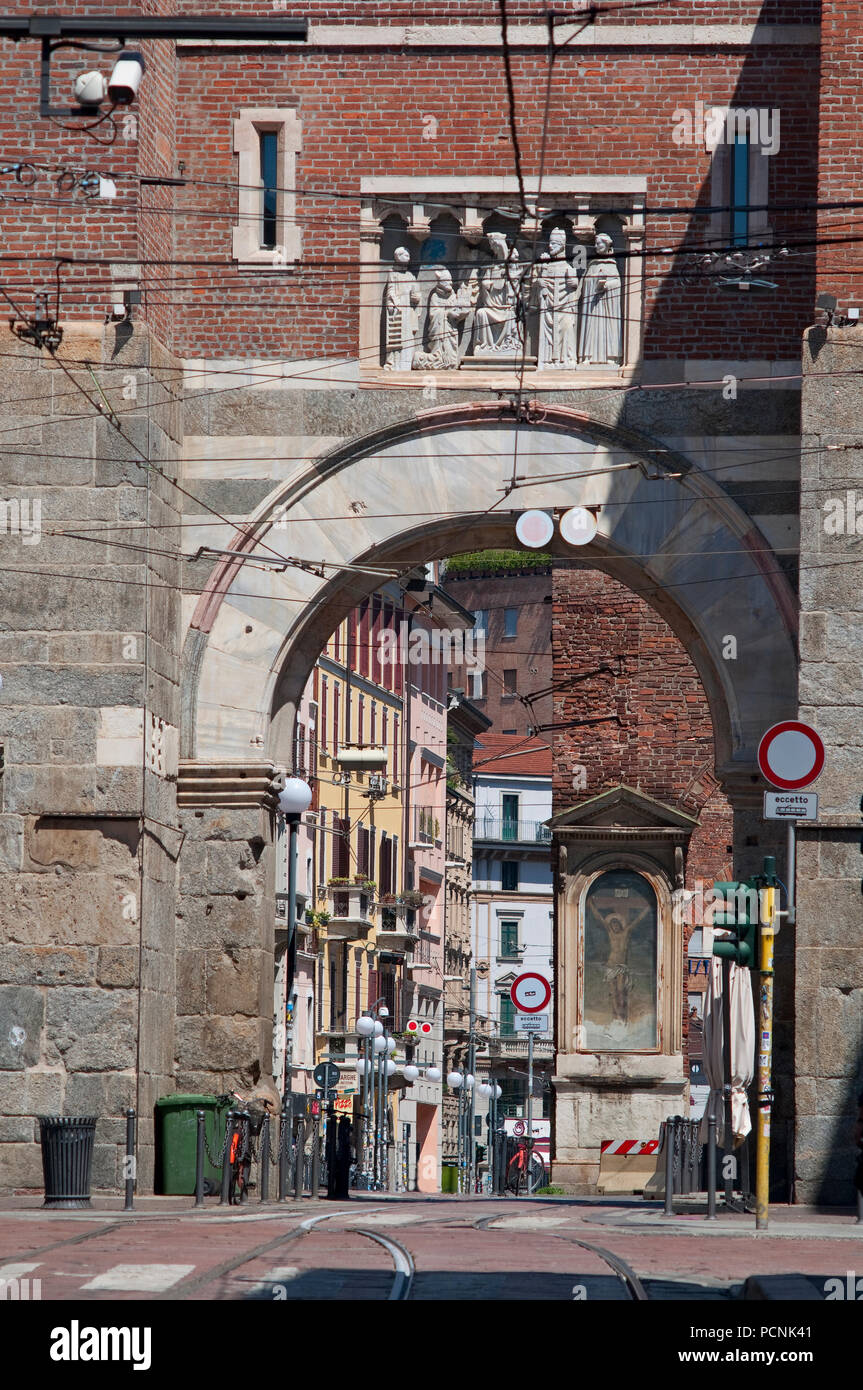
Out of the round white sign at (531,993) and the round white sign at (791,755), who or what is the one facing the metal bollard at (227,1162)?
the round white sign at (531,993)

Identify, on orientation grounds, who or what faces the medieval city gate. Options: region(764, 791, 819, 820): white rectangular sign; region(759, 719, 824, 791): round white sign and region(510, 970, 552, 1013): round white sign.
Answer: region(510, 970, 552, 1013): round white sign

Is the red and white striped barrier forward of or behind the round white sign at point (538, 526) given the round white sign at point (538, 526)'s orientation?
behind
